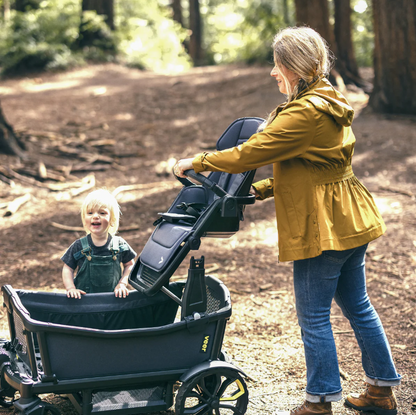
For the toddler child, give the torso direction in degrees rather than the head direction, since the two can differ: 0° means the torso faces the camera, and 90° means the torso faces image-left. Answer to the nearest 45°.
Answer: approximately 0°

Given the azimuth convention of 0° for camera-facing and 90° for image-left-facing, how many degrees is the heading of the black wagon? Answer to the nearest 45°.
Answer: approximately 45°

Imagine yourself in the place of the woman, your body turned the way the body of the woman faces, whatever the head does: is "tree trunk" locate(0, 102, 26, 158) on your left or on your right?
on your right

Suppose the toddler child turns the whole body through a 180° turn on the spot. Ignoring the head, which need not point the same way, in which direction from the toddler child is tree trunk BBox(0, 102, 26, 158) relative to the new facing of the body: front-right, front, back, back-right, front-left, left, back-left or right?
front

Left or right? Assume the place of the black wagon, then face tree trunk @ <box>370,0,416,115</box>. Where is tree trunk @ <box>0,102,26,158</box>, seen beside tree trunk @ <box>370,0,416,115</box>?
left

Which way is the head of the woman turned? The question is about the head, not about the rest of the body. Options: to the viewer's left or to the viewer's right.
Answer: to the viewer's left

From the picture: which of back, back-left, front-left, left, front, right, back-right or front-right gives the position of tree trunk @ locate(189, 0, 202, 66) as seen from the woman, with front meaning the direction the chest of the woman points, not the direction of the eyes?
right

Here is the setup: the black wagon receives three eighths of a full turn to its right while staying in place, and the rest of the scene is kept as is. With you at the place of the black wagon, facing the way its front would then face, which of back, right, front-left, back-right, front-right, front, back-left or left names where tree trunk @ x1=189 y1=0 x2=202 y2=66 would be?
front

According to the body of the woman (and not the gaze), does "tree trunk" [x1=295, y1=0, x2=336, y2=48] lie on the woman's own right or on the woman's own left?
on the woman's own right

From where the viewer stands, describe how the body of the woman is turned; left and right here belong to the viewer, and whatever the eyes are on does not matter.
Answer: facing to the left of the viewer

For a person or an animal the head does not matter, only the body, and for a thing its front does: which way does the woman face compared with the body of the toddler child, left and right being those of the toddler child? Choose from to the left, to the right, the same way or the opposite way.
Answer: to the right

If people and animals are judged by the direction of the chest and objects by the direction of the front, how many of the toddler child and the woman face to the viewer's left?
1
